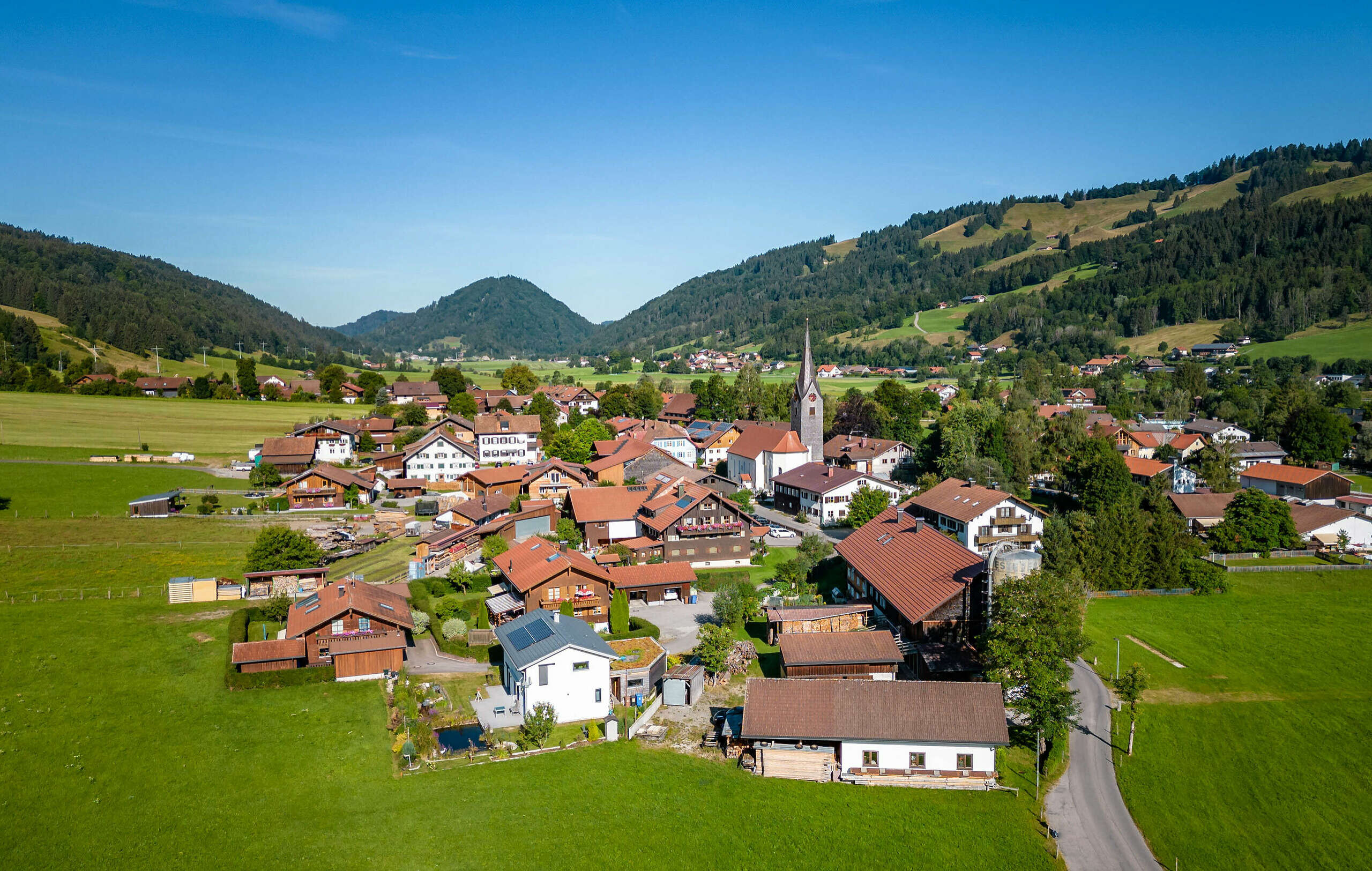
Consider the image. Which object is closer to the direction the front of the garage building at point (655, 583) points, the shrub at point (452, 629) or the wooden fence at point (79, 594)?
the shrub

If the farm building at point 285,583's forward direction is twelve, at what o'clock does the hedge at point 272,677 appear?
The hedge is roughly at 12 o'clock from the farm building.

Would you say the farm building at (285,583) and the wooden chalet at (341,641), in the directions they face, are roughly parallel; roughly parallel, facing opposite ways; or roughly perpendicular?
roughly parallel

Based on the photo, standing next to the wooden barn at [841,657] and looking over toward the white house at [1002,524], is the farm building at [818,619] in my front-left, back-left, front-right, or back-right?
front-left

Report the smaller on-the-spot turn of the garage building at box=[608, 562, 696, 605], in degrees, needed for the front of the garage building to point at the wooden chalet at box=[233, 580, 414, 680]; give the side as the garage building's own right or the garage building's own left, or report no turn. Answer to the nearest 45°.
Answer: approximately 45° to the garage building's own right

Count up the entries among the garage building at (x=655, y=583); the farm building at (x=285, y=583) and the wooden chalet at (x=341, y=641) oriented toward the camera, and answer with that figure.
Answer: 3

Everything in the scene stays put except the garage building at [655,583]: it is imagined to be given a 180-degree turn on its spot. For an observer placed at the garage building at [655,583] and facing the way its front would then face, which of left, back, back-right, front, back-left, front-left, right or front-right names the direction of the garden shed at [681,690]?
back

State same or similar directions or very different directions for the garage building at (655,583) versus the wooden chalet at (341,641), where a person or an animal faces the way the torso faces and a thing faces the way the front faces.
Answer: same or similar directions

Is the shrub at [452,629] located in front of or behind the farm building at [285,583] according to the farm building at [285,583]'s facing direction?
in front

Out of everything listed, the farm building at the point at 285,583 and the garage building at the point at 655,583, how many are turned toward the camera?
2

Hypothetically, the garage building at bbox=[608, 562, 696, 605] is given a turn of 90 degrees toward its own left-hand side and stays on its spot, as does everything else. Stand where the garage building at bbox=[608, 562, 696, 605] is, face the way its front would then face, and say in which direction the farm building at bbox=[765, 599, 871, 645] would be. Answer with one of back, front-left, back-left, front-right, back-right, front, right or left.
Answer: front-right

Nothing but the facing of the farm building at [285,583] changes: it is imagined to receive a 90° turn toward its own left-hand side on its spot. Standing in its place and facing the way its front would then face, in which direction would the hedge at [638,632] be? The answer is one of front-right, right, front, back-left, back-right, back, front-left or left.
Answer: front-right

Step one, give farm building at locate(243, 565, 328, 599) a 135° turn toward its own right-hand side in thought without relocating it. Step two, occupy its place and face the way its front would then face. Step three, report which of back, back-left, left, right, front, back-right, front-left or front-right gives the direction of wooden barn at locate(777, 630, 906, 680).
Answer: back

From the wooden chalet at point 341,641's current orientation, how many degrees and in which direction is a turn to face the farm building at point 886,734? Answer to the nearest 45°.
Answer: approximately 45° to its left

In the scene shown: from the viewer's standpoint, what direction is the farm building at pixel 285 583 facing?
toward the camera
